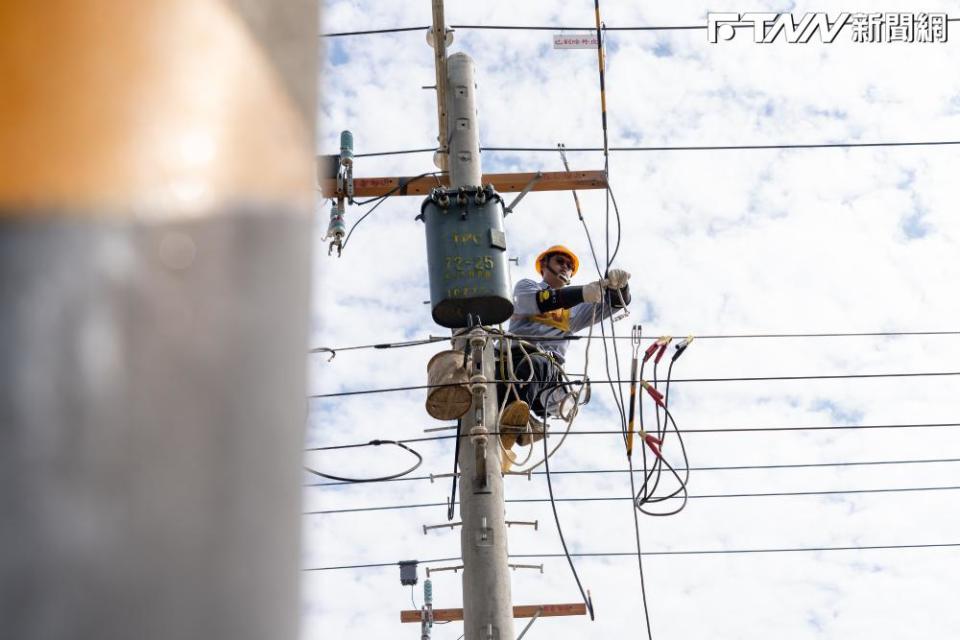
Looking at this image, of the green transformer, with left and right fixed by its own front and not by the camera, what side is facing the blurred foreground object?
front

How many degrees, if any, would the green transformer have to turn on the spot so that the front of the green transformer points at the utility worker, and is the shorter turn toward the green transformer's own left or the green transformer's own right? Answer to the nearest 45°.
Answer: approximately 135° to the green transformer's own left

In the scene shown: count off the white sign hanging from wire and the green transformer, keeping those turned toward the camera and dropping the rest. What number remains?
2

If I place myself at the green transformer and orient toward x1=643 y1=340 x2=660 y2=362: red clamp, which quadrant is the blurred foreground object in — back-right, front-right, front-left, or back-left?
back-right

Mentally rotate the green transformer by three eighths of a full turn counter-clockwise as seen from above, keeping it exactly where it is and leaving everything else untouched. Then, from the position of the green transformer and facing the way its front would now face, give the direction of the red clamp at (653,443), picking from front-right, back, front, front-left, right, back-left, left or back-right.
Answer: front

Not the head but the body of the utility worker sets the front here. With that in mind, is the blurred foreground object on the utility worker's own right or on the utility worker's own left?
on the utility worker's own right

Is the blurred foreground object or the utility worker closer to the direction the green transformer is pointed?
the blurred foreground object

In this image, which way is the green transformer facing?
toward the camera

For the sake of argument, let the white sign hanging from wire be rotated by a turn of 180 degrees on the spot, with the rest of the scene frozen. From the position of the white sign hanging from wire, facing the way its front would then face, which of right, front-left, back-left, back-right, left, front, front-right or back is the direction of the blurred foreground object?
back

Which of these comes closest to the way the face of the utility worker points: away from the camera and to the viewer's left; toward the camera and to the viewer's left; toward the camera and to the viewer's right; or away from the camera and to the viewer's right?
toward the camera and to the viewer's right

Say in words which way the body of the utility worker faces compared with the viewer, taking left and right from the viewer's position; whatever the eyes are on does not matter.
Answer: facing the viewer and to the right of the viewer

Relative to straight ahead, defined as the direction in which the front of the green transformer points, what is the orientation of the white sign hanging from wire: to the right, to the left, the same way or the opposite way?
the same way
